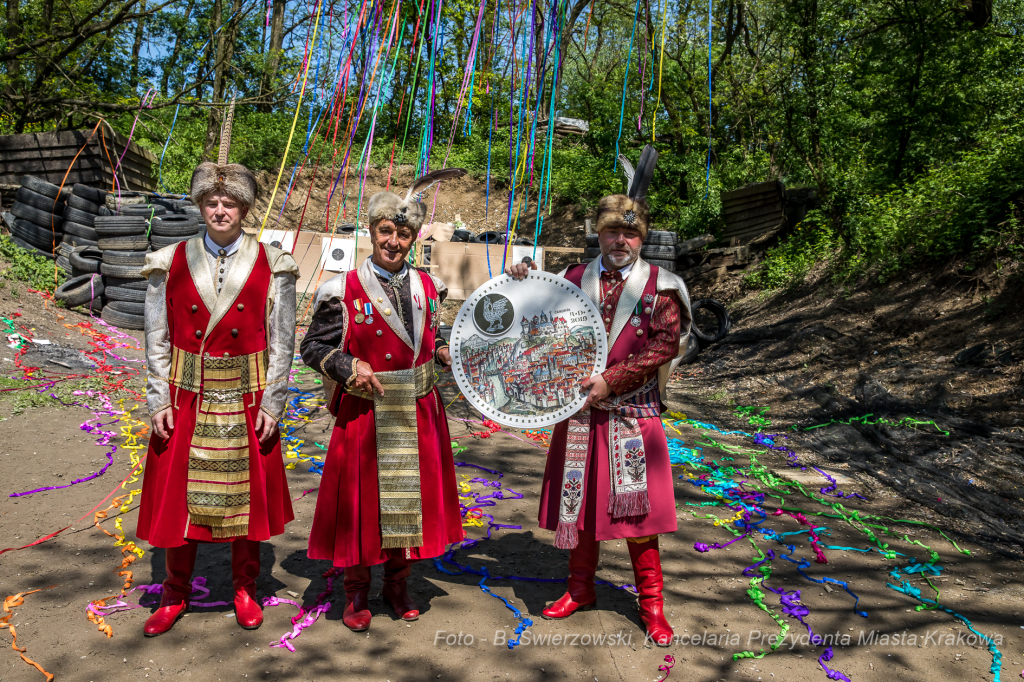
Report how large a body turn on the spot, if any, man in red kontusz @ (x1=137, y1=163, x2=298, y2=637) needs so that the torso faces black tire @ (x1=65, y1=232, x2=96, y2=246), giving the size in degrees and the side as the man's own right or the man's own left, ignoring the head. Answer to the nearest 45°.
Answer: approximately 180°

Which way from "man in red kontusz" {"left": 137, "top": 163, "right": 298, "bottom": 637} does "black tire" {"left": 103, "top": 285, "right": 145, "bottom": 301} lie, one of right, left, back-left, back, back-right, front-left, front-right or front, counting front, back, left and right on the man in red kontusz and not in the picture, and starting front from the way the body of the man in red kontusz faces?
back

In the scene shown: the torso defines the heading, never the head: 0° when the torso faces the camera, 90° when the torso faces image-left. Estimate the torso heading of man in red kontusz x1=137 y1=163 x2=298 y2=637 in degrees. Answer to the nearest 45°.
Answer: approximately 0°

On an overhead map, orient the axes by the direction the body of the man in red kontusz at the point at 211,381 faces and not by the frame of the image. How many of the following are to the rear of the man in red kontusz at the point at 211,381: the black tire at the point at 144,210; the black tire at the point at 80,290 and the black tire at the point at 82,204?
3

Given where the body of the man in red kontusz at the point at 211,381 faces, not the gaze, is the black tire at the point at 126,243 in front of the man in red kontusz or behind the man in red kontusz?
behind

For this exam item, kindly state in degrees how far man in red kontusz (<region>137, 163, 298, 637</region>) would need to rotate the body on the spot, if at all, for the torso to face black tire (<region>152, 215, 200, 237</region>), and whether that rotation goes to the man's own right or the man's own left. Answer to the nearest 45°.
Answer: approximately 180°

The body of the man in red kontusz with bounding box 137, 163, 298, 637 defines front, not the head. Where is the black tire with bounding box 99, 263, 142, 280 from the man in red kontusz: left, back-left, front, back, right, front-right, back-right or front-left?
back

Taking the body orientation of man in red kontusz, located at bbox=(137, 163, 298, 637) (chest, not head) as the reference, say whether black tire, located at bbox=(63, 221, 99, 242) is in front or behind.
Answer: behind

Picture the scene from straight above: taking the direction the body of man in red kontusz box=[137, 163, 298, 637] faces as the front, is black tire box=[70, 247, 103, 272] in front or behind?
behind

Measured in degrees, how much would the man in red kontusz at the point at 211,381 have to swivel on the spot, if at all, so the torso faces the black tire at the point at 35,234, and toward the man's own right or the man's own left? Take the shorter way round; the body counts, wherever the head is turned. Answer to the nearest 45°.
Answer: approximately 180°

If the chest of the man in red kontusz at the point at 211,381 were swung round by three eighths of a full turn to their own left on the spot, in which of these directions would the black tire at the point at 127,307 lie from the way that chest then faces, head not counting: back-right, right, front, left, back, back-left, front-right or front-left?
front-left

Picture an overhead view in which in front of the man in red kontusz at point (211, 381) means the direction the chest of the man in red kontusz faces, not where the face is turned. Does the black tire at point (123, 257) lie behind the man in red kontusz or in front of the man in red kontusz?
behind

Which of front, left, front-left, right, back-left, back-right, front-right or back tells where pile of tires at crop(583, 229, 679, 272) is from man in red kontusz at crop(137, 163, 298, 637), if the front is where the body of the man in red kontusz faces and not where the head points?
back-left

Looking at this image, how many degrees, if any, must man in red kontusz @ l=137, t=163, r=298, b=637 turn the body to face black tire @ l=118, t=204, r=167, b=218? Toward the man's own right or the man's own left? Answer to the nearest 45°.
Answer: approximately 180°
